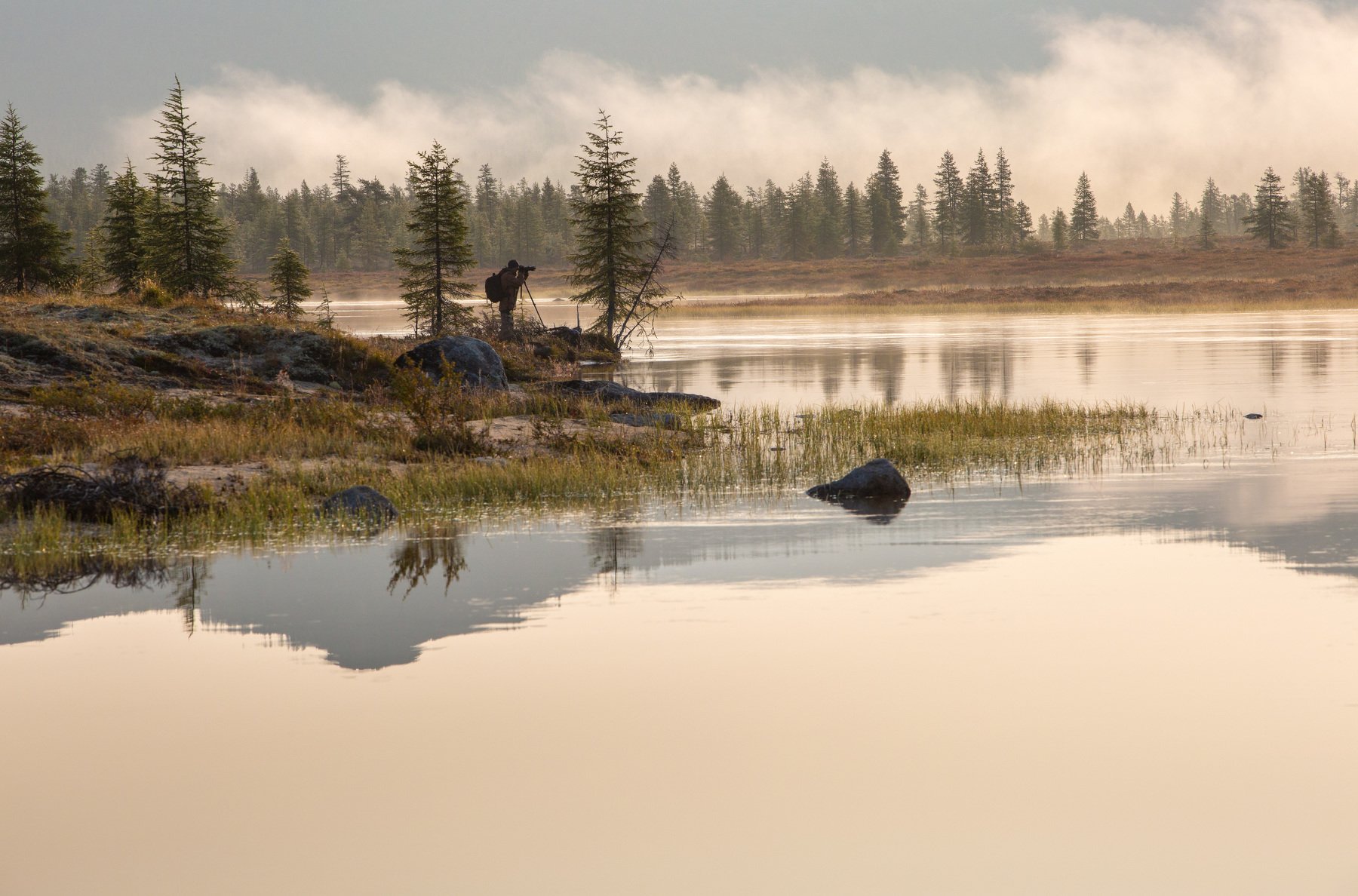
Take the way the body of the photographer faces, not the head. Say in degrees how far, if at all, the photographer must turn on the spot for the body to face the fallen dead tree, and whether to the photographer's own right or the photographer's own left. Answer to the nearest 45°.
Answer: approximately 90° to the photographer's own right

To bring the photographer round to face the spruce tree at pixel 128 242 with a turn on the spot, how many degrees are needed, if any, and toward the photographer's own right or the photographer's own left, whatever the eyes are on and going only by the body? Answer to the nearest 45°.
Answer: approximately 135° to the photographer's own left

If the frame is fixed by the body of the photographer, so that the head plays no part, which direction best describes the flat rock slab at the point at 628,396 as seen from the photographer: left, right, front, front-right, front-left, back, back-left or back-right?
right

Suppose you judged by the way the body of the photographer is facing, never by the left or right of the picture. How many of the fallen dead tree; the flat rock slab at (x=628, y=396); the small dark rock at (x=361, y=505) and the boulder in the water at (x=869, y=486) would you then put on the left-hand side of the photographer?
0

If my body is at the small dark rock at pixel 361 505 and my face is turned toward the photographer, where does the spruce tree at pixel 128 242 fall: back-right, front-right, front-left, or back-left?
front-left

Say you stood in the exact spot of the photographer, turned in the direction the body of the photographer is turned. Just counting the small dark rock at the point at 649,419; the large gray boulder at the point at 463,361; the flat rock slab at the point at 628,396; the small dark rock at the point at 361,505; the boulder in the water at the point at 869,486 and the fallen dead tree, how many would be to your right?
6

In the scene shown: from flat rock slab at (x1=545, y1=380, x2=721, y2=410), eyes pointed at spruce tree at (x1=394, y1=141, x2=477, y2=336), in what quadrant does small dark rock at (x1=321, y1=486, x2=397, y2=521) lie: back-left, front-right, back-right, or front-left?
back-left

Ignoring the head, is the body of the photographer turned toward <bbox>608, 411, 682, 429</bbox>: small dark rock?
no

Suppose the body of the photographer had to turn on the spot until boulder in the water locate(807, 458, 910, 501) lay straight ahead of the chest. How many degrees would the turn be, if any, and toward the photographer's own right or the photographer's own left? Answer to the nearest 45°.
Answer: approximately 90° to the photographer's own right

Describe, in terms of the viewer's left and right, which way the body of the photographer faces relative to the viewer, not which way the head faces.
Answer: facing to the right of the viewer

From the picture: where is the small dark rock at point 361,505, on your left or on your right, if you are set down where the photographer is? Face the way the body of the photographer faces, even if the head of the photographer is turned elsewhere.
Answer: on your right

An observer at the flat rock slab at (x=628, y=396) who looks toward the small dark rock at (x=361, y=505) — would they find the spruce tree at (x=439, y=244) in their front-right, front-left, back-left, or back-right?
back-right

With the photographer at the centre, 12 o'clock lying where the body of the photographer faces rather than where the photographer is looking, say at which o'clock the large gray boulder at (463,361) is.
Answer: The large gray boulder is roughly at 3 o'clock from the photographer.

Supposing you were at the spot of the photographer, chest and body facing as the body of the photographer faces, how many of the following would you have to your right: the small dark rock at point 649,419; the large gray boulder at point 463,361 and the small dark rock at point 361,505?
3

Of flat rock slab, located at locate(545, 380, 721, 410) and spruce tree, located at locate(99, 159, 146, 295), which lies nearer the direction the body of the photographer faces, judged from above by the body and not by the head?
the flat rock slab

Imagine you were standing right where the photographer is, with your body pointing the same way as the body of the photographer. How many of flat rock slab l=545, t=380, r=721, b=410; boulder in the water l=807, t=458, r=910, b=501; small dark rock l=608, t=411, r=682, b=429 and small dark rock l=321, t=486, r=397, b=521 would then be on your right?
4

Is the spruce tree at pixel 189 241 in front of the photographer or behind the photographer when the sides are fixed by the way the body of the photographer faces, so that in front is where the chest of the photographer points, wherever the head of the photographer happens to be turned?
behind
